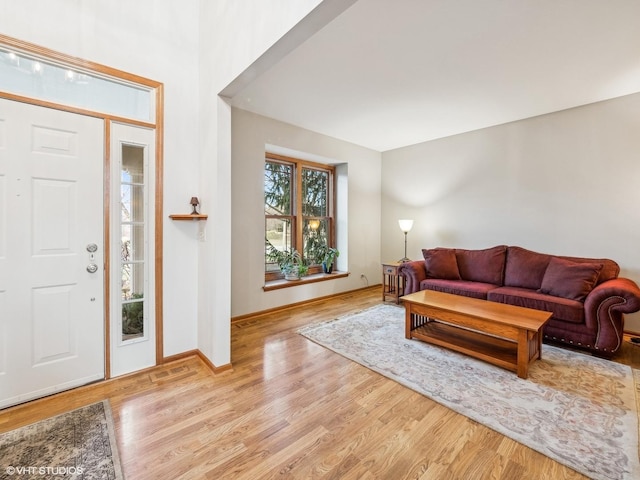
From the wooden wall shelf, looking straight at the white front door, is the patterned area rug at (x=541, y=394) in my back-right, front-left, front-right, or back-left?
back-left

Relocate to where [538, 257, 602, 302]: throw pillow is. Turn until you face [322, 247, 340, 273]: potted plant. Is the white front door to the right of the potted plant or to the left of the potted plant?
left

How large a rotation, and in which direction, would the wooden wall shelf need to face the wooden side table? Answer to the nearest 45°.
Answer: approximately 90° to its left

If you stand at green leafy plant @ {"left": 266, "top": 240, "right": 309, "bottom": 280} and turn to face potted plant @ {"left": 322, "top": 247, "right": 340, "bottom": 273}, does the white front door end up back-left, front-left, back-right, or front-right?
back-right

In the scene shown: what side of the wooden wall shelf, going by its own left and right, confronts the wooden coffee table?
left

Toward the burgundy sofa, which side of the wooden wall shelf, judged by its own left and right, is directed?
left

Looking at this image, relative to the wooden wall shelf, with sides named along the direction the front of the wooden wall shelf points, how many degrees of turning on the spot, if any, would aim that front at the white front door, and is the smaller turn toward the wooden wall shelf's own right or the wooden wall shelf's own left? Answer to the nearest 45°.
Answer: approximately 90° to the wooden wall shelf's own right

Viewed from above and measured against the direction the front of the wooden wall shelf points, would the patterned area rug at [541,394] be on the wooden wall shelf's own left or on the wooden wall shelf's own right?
on the wooden wall shelf's own left

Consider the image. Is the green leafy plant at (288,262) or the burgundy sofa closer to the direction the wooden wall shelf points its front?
the burgundy sofa

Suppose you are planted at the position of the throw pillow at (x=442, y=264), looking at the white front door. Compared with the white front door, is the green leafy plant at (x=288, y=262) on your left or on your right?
right

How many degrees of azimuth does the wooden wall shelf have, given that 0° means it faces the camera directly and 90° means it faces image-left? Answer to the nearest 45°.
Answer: approximately 0°

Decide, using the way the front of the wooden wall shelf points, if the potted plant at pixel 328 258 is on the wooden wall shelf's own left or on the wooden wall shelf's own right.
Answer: on the wooden wall shelf's own left

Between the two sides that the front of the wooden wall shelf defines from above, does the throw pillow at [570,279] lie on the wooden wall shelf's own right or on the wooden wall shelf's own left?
on the wooden wall shelf's own left
